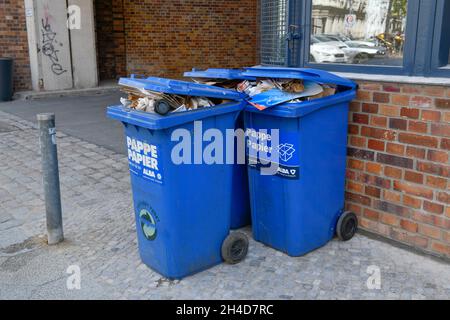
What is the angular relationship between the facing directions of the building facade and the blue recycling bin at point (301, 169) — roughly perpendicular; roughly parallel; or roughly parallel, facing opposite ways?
roughly parallel

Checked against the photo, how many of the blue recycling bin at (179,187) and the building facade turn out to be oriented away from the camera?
0

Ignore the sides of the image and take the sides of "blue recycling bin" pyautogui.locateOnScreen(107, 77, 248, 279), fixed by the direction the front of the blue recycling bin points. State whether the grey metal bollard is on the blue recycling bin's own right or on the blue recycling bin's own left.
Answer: on the blue recycling bin's own right

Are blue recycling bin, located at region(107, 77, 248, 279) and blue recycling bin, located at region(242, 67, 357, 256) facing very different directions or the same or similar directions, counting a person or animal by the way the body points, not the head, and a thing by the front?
same or similar directions

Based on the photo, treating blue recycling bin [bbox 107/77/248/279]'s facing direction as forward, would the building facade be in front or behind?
behind

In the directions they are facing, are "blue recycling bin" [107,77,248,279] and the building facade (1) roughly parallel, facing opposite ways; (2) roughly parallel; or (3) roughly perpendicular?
roughly parallel

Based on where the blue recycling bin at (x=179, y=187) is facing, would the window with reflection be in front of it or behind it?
behind

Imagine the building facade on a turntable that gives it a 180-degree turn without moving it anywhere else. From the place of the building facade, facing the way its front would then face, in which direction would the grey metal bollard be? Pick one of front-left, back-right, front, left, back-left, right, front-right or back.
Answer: back-left

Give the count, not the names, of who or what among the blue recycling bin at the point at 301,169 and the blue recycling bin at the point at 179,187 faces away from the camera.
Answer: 0

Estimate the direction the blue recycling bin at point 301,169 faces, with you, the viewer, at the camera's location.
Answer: facing the viewer and to the left of the viewer
